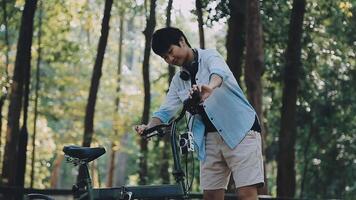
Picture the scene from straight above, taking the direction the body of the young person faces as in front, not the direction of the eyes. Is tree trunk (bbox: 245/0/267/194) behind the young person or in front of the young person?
behind

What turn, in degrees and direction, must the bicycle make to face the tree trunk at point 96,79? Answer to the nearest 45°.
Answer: approximately 90° to its left

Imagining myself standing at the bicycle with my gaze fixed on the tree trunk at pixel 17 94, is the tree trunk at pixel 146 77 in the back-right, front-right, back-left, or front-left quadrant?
front-right

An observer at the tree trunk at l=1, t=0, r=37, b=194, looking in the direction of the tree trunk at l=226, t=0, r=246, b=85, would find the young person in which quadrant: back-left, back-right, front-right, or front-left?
front-right

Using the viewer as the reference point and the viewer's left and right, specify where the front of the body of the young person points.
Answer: facing the viewer and to the left of the viewer

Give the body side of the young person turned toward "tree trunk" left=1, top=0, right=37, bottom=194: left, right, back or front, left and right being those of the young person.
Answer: right

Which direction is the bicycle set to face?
to the viewer's right

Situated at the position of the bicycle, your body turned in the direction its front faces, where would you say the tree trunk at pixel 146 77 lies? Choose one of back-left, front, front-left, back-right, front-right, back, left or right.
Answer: left

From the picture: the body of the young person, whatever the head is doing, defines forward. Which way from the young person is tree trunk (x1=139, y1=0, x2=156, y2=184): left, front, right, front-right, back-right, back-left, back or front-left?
back-right

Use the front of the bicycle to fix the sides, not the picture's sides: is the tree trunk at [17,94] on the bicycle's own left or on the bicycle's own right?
on the bicycle's own left
